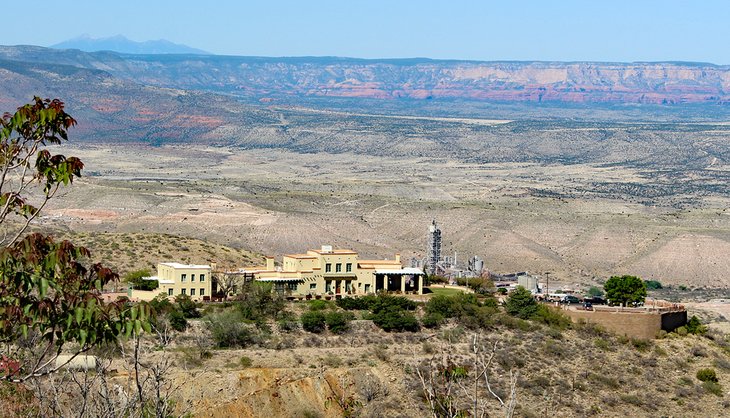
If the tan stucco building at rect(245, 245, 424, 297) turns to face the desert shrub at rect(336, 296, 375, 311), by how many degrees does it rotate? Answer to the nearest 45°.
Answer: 0° — it already faces it

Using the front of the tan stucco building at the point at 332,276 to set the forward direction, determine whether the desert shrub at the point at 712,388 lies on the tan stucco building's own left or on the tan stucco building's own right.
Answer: on the tan stucco building's own left

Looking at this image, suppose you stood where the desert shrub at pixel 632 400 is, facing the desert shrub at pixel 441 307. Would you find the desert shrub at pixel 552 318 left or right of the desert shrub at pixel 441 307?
right

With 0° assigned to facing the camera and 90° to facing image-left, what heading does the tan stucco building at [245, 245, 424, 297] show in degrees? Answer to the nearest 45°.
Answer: approximately 0°

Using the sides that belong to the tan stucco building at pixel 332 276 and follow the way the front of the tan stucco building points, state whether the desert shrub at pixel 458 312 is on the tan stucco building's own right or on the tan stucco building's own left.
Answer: on the tan stucco building's own left

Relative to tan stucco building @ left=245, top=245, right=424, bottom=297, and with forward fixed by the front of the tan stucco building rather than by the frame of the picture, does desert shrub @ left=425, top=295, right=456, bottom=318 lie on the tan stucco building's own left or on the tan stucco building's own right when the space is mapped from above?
on the tan stucco building's own left

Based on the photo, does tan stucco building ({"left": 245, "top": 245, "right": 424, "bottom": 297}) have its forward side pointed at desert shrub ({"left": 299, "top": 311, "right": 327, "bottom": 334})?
yes

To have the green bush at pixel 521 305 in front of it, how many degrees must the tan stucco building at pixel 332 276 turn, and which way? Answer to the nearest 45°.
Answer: approximately 90° to its left

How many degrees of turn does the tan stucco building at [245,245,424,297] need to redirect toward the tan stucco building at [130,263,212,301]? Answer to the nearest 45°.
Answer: approximately 90° to its right

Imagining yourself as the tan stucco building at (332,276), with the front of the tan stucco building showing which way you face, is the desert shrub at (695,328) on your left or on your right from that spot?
on your left

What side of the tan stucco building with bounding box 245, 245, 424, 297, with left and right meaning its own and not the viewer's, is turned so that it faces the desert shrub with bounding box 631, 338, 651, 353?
left
